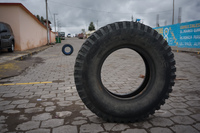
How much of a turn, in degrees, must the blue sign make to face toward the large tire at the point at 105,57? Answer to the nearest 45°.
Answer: approximately 45° to its left

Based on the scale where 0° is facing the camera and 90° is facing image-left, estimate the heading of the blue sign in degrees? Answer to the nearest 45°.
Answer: approximately 45°

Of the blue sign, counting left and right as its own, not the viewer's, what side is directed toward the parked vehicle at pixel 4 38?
front

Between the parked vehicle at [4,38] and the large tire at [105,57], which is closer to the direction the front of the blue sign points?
the parked vehicle
